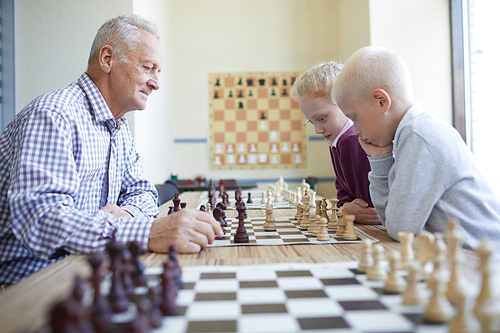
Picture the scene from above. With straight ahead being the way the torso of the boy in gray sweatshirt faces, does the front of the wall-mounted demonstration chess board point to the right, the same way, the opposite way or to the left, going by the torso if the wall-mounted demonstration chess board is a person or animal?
to the left

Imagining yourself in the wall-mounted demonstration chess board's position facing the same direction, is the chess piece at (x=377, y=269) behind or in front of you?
in front

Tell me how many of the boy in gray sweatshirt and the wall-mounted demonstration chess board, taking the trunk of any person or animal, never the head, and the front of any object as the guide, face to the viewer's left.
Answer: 1

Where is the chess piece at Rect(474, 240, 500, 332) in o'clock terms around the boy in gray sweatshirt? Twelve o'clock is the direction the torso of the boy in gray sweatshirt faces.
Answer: The chess piece is roughly at 9 o'clock from the boy in gray sweatshirt.

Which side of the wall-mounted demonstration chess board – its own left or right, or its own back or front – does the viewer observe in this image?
front

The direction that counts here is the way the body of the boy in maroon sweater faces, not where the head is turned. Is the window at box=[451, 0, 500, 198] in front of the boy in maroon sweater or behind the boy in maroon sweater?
behind

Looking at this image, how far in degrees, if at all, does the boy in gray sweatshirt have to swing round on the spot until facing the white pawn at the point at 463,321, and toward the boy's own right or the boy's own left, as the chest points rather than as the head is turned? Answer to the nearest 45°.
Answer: approximately 90° to the boy's own left

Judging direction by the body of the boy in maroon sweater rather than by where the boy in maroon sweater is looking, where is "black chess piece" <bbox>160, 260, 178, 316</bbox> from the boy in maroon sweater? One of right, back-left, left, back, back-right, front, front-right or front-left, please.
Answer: front-left

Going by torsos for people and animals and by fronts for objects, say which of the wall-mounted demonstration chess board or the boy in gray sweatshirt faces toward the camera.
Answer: the wall-mounted demonstration chess board

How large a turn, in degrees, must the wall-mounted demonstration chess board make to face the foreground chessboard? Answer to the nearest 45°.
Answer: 0° — it already faces it

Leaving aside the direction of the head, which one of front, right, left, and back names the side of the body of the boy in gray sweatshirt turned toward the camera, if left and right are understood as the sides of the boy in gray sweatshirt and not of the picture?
left

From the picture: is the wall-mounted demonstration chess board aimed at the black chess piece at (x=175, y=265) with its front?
yes

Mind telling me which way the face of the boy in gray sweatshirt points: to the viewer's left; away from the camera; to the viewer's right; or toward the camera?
to the viewer's left

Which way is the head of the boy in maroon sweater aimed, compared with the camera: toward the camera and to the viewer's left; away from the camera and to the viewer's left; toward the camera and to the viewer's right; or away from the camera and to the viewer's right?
toward the camera and to the viewer's left

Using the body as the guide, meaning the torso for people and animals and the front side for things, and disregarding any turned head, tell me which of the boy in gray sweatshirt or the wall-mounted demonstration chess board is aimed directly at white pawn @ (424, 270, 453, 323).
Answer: the wall-mounted demonstration chess board

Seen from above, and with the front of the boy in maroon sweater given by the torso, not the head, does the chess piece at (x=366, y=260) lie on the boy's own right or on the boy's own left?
on the boy's own left

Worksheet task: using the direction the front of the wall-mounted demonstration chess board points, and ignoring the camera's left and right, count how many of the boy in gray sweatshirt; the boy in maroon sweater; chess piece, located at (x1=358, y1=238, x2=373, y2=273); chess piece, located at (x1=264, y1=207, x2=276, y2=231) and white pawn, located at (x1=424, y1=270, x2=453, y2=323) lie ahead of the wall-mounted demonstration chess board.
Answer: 5

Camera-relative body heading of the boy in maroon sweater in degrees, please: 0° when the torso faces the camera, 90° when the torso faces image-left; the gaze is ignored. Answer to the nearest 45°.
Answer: approximately 45°

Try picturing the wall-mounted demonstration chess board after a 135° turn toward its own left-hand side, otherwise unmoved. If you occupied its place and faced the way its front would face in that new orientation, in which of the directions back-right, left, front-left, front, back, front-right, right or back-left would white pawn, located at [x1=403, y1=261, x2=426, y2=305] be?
back-right

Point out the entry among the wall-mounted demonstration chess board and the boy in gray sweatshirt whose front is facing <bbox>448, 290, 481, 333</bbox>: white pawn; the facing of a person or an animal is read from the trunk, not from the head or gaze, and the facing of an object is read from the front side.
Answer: the wall-mounted demonstration chess board

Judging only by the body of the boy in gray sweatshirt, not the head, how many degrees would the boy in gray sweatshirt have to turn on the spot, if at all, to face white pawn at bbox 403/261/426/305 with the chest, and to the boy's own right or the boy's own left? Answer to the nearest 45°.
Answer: approximately 90° to the boy's own left
